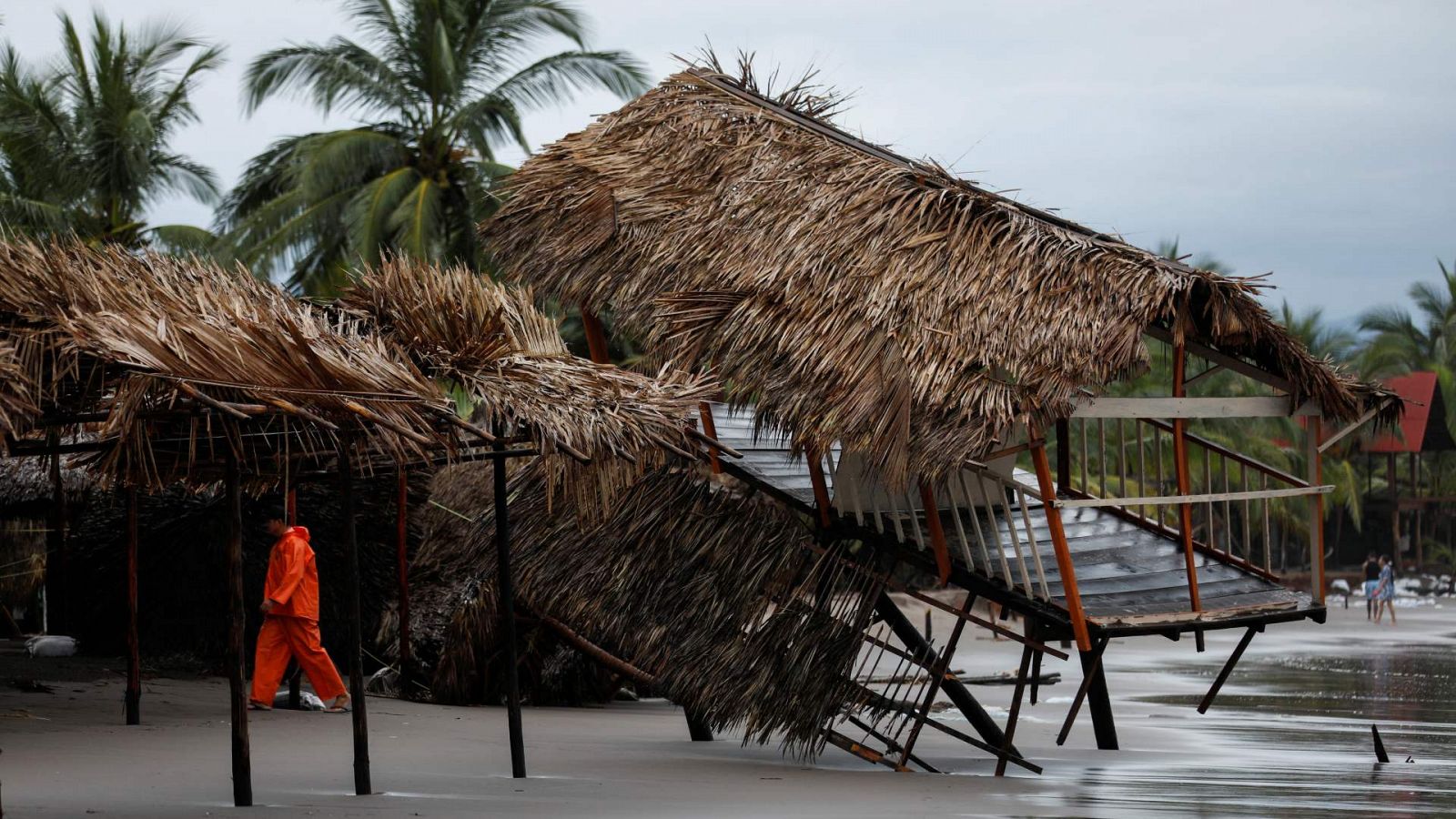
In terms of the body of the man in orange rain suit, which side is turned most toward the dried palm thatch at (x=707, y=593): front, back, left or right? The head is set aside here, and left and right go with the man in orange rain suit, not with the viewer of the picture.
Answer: back

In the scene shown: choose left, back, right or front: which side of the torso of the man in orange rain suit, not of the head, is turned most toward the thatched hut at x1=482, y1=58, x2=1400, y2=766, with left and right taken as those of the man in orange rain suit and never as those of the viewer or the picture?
back

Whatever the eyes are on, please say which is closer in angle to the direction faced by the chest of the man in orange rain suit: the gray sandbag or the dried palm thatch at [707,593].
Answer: the gray sandbag

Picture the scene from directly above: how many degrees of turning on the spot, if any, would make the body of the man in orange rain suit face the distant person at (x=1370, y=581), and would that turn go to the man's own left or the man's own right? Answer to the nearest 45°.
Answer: approximately 135° to the man's own right

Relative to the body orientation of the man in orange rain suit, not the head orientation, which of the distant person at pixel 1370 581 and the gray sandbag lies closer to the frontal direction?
the gray sandbag

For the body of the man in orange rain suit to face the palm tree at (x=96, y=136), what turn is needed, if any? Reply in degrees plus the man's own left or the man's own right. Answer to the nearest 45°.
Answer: approximately 90° to the man's own right

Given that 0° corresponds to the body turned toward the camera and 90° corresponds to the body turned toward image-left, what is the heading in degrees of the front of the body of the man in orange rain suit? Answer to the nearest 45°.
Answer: approximately 90°

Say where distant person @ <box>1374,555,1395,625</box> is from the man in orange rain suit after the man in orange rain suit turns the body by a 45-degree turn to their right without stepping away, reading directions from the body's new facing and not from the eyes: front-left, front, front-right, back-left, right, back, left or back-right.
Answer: right

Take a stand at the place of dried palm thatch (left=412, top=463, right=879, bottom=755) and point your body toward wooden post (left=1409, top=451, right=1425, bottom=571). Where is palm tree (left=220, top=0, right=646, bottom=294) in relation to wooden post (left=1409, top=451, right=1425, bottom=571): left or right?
left

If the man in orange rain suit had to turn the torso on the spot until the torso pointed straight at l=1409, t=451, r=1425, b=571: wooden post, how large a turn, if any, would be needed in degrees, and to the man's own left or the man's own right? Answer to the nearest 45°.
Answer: approximately 135° to the man's own right

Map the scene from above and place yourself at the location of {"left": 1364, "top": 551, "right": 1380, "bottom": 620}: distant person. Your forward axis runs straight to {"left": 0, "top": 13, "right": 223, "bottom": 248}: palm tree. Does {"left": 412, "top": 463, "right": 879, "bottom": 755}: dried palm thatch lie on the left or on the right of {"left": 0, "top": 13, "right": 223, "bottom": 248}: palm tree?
left

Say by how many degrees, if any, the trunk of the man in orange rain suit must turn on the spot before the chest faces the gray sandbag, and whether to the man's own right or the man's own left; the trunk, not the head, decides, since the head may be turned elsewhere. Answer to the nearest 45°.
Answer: approximately 45° to the man's own right

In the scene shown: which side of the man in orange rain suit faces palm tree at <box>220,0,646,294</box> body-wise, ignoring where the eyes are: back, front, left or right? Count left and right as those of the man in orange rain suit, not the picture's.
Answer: right
